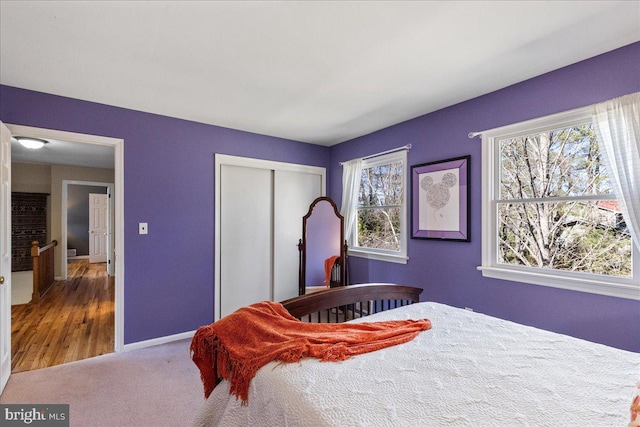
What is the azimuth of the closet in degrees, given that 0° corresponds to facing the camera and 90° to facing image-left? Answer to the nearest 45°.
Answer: approximately 315°

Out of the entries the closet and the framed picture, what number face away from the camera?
0

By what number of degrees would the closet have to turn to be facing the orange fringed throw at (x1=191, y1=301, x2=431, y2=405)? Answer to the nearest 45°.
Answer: approximately 45° to its right

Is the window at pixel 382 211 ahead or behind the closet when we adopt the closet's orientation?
ahead

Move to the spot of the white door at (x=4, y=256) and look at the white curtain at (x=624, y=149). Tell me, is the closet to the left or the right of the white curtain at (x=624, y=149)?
left

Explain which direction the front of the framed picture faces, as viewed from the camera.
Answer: facing the viewer and to the left of the viewer

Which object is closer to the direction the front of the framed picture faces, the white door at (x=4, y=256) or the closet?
the white door

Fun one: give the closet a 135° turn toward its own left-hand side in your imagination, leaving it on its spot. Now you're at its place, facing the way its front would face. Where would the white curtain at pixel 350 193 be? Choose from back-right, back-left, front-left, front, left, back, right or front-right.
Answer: right

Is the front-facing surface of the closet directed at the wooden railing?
no

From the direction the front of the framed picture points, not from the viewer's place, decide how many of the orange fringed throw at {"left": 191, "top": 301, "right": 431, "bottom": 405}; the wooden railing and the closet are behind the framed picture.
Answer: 0

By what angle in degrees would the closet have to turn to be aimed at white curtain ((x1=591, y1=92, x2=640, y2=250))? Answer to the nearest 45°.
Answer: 0° — it already faces it

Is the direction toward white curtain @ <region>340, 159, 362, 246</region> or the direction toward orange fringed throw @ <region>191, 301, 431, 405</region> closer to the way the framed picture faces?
the orange fringed throw

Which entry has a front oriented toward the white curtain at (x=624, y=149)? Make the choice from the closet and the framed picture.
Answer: the closet

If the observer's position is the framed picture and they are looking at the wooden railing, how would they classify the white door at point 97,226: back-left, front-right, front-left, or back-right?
front-right

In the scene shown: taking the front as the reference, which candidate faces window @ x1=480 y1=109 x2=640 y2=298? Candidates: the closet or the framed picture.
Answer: the closet

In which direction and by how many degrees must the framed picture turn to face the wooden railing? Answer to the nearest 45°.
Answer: approximately 45° to its right

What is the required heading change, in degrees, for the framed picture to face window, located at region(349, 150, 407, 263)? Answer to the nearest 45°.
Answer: approximately 90° to its right

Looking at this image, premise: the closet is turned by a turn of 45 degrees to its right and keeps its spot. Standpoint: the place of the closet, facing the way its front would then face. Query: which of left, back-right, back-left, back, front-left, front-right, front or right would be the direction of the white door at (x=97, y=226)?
back-right

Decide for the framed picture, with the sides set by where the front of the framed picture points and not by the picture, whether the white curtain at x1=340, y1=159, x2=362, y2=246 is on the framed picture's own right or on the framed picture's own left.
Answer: on the framed picture's own right
